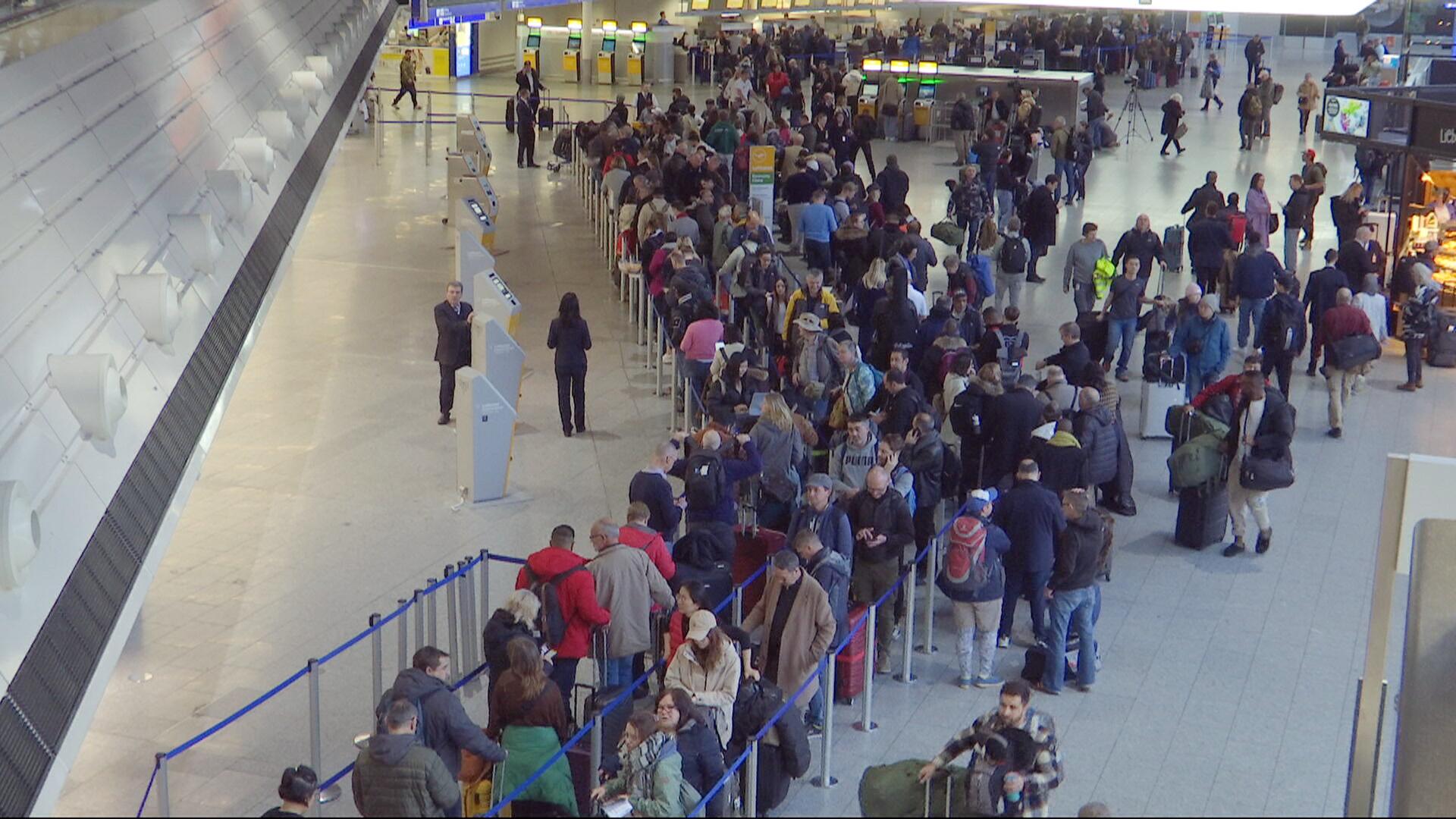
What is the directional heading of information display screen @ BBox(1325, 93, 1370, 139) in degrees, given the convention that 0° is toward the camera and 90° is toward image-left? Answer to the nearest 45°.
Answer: approximately 45°

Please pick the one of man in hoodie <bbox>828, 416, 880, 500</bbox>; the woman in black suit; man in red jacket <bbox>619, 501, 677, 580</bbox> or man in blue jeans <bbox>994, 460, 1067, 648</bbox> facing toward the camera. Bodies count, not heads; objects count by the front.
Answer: the man in hoodie

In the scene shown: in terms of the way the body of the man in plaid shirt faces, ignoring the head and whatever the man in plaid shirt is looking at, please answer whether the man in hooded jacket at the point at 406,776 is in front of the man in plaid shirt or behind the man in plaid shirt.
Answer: in front

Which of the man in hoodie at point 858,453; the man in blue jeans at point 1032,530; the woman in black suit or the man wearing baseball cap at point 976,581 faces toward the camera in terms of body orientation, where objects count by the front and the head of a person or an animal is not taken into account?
the man in hoodie

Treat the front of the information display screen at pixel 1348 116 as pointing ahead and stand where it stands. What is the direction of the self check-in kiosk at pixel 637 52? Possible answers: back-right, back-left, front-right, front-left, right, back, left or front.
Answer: right

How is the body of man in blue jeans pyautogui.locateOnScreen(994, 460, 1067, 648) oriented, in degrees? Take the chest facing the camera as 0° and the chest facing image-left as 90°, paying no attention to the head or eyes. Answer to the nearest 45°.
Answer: approximately 180°

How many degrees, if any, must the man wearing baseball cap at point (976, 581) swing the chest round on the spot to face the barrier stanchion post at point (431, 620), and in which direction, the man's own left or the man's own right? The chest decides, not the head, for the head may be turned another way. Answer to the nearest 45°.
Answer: approximately 135° to the man's own left

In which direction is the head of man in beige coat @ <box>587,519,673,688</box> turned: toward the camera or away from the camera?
away from the camera

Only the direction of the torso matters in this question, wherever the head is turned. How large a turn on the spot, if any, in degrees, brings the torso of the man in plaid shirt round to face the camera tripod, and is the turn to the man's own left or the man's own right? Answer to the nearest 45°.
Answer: approximately 135° to the man's own right

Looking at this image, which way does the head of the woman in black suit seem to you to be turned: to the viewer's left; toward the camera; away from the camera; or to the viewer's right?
away from the camera

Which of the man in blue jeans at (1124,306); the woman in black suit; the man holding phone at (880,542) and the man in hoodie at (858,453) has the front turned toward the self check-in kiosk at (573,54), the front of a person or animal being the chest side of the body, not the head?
the woman in black suit

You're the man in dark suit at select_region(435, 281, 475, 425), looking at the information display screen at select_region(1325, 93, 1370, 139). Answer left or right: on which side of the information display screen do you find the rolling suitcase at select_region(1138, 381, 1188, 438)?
right

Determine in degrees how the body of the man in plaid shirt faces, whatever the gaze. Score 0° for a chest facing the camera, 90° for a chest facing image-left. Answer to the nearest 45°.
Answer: approximately 45°
